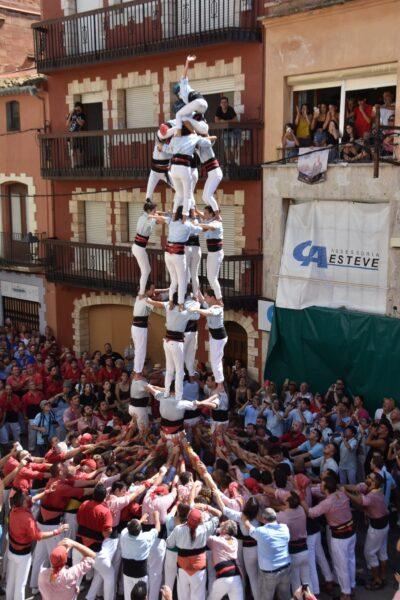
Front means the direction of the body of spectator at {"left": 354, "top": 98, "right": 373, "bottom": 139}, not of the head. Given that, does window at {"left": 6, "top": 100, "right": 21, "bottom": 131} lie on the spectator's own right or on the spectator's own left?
on the spectator's own right

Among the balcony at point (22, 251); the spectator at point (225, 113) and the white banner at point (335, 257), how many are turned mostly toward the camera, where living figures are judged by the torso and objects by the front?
3

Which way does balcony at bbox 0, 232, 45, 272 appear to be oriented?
toward the camera

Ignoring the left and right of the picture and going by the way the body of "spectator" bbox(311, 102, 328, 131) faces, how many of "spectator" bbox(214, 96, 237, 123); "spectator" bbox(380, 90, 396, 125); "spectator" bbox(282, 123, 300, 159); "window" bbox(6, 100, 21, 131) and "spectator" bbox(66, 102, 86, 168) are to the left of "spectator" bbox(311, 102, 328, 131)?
1

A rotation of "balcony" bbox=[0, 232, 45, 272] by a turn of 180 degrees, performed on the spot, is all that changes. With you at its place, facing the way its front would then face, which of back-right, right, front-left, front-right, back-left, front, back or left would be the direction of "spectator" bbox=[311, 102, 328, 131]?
back-right

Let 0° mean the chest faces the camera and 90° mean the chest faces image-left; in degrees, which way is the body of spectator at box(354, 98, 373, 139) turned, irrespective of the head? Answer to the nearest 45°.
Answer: approximately 45°

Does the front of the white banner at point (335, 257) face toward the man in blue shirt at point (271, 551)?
yes

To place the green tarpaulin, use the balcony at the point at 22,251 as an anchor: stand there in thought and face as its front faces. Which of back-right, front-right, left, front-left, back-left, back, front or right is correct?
front-left

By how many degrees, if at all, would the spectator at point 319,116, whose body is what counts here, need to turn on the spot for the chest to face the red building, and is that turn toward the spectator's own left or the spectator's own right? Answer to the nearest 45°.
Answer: approximately 90° to the spectator's own right

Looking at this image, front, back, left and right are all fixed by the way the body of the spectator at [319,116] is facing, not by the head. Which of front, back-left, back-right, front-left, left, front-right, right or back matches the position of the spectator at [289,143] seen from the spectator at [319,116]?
front-right

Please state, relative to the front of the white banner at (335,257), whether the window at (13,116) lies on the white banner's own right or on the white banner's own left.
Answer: on the white banner's own right

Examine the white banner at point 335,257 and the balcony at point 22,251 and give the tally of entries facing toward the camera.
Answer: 2

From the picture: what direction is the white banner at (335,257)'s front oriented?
toward the camera

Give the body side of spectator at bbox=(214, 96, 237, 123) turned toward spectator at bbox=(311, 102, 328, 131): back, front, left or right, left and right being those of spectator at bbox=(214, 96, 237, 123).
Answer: left
